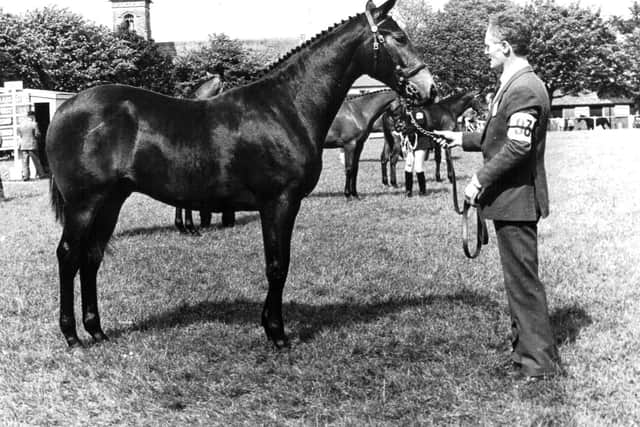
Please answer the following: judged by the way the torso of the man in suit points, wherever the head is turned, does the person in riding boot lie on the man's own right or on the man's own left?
on the man's own right

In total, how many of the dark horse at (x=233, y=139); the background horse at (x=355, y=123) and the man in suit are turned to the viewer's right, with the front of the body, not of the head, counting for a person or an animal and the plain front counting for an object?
2

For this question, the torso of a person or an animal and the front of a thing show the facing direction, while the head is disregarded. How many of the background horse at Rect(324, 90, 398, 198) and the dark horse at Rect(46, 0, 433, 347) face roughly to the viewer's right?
2

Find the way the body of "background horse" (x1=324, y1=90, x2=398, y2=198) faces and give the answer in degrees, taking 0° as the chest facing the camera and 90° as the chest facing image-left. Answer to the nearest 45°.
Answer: approximately 270°

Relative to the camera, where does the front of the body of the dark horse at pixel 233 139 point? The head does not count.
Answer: to the viewer's right

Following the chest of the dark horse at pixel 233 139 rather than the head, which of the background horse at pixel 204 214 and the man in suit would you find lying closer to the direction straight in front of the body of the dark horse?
the man in suit

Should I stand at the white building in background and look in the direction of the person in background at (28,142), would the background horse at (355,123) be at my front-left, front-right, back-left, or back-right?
front-left

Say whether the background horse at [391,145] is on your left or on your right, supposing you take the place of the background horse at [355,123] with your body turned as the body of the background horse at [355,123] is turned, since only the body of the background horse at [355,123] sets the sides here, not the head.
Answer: on your left

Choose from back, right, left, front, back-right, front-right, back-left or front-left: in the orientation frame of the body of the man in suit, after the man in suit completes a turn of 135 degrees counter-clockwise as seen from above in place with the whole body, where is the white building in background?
back

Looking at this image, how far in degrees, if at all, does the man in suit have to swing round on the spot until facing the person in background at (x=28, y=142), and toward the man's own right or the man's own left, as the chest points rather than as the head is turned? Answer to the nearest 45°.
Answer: approximately 45° to the man's own right

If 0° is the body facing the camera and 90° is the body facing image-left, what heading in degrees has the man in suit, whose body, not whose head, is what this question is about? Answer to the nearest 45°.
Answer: approximately 90°

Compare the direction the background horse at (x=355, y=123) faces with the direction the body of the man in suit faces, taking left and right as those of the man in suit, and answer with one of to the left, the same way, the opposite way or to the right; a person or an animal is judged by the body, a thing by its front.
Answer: the opposite way

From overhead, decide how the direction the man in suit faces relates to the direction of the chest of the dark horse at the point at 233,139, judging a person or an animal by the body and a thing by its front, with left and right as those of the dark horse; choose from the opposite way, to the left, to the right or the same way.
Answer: the opposite way

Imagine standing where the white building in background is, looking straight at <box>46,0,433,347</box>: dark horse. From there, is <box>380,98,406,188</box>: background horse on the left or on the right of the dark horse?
left

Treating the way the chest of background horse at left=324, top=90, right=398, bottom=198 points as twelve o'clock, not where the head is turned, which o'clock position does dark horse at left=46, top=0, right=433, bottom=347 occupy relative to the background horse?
The dark horse is roughly at 3 o'clock from the background horse.

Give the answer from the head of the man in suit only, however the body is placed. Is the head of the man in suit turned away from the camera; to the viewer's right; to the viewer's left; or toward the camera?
to the viewer's left
